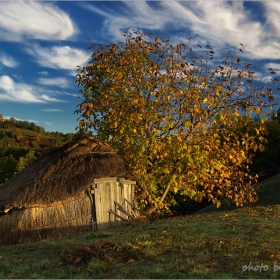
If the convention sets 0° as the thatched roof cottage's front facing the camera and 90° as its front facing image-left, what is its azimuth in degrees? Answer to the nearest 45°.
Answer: approximately 315°
